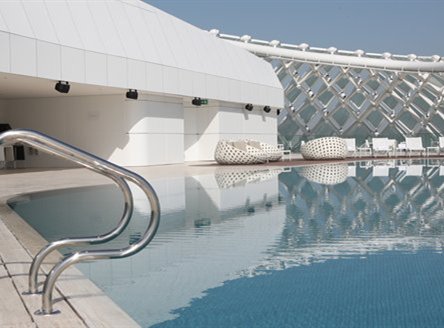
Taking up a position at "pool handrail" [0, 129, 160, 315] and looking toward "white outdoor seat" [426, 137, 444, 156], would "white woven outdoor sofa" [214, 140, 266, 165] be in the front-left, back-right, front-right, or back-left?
front-left

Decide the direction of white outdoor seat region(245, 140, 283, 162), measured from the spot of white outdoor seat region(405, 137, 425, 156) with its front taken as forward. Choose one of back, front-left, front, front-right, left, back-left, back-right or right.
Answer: front-right

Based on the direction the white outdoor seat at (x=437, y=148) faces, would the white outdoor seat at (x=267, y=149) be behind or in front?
in front

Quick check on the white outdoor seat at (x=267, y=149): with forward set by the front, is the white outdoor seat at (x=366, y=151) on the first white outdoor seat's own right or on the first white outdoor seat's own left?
on the first white outdoor seat's own left

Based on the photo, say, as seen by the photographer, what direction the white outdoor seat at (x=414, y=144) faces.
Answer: facing the viewer

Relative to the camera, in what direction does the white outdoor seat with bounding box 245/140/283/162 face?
facing the viewer and to the right of the viewer

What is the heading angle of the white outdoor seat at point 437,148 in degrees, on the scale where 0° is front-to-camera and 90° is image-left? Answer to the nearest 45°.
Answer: approximately 45°

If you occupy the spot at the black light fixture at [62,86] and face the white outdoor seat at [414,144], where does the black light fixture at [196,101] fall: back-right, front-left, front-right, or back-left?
front-left

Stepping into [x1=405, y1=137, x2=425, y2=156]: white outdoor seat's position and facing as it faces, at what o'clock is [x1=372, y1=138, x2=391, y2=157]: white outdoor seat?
[x1=372, y1=138, x2=391, y2=157]: white outdoor seat is roughly at 2 o'clock from [x1=405, y1=137, x2=425, y2=156]: white outdoor seat.

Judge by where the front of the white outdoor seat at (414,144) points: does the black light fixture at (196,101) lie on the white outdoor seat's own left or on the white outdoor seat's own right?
on the white outdoor seat's own right

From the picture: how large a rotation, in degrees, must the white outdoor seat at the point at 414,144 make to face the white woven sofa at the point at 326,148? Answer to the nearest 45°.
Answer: approximately 45° to its right

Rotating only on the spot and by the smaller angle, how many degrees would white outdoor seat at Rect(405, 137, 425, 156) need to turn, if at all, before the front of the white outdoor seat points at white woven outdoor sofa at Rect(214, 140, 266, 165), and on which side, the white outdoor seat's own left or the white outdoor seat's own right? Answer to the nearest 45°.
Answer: approximately 45° to the white outdoor seat's own right

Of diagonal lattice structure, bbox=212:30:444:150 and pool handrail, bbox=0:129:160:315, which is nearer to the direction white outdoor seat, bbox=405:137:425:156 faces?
the pool handrail
